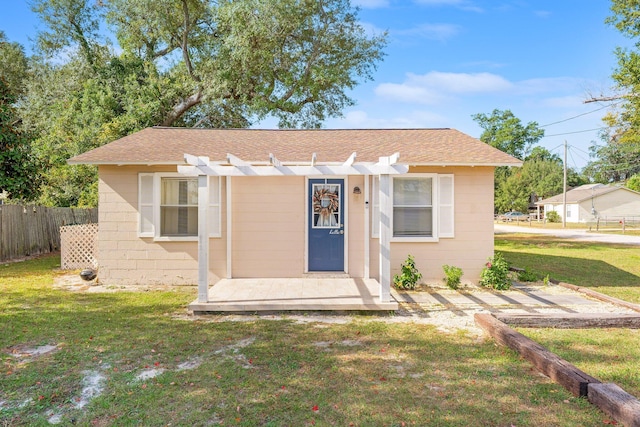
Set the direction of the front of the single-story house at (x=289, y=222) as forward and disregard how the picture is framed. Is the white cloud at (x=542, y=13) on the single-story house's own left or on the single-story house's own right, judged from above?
on the single-story house's own left

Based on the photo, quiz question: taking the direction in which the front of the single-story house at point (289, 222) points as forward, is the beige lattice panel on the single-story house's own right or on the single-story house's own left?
on the single-story house's own right

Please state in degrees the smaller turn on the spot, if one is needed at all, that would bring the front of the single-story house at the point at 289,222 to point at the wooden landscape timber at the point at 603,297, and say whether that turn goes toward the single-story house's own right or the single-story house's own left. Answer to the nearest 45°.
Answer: approximately 90° to the single-story house's own left

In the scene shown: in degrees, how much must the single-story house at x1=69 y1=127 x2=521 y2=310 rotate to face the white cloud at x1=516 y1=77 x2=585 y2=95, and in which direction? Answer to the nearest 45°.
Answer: approximately 135° to its left

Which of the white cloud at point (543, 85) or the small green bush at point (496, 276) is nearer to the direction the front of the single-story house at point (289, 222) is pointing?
the small green bush

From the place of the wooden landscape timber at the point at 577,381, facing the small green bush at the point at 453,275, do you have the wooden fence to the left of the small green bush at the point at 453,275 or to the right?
left

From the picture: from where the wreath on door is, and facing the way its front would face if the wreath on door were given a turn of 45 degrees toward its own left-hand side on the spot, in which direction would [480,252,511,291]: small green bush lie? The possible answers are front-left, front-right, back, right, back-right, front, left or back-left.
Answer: front-left

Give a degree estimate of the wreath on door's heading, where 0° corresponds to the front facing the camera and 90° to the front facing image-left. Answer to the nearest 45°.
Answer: approximately 0°

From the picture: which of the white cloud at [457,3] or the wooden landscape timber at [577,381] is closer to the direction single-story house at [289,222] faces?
the wooden landscape timber

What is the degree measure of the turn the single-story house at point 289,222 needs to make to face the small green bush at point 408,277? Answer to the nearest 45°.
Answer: approximately 90° to its left

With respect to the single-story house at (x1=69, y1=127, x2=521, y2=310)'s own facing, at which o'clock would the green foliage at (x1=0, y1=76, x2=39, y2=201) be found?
The green foliage is roughly at 4 o'clock from the single-story house.

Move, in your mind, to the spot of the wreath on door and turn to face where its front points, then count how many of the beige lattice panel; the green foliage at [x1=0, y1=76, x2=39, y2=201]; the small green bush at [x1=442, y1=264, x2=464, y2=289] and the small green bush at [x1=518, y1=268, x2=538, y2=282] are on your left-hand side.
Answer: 2

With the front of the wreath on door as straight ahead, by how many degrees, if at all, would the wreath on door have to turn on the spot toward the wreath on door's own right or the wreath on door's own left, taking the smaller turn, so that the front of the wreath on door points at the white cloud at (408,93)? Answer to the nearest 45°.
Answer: approximately 180°
